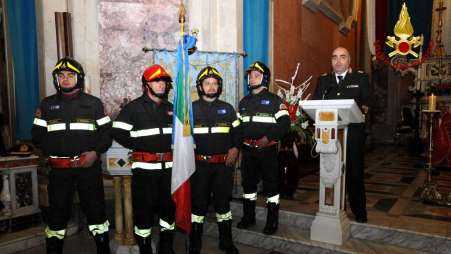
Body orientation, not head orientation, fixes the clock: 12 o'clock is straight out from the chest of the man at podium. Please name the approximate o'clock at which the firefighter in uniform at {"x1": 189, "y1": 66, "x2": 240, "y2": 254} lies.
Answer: The firefighter in uniform is roughly at 2 o'clock from the man at podium.

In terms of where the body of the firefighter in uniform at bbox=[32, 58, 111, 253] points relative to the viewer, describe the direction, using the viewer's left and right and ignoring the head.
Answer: facing the viewer

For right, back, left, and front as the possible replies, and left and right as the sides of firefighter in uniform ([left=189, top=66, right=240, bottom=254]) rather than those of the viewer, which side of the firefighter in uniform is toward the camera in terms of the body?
front

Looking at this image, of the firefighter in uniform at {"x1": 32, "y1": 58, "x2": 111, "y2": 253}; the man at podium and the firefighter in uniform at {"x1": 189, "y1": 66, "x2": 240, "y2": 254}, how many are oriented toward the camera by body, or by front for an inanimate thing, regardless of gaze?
3

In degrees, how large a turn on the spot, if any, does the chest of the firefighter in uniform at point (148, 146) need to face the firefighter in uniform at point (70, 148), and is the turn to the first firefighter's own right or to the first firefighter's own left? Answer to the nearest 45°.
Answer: approximately 135° to the first firefighter's own right

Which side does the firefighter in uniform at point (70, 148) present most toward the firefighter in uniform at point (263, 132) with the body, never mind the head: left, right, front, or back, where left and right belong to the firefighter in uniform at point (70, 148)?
left

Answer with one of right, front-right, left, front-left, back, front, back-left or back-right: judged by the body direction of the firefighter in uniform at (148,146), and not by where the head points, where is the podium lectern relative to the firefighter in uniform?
front-left

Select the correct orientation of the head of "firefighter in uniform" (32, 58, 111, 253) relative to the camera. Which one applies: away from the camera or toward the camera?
toward the camera

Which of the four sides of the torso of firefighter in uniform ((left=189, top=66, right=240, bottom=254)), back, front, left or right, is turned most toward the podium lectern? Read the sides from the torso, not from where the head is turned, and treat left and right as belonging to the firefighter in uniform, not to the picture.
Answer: left

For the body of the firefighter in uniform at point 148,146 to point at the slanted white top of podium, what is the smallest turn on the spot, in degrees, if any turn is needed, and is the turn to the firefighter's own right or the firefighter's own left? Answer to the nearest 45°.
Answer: approximately 45° to the firefighter's own left

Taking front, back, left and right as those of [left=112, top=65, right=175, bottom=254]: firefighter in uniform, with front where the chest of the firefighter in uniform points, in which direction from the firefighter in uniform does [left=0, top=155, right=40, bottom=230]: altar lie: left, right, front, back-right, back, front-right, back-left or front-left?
back

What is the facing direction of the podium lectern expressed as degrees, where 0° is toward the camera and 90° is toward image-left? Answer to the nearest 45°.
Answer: approximately 45°
